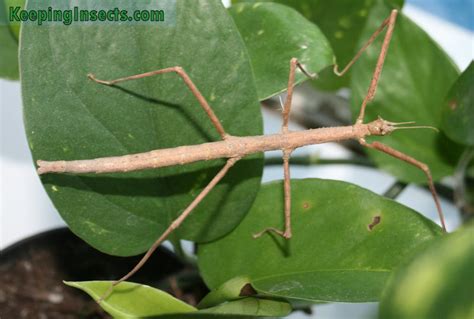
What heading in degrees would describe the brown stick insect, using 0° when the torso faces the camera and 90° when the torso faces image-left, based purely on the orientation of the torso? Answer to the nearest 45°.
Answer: approximately 270°
